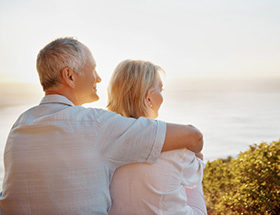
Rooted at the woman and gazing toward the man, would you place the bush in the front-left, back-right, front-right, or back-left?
back-right

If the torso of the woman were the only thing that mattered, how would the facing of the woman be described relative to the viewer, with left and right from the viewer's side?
facing away from the viewer and to the right of the viewer

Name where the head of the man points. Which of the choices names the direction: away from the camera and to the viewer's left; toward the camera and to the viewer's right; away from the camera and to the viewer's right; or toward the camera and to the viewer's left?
away from the camera and to the viewer's right

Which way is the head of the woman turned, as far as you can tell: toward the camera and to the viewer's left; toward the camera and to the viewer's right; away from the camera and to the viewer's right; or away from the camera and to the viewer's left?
away from the camera and to the viewer's right
